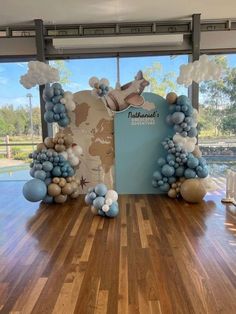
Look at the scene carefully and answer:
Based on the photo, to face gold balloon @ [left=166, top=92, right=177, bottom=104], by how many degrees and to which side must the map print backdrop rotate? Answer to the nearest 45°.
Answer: approximately 90° to its left

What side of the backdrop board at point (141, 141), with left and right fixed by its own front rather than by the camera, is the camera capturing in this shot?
front

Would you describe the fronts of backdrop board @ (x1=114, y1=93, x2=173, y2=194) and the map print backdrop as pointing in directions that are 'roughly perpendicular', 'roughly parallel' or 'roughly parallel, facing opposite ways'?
roughly parallel

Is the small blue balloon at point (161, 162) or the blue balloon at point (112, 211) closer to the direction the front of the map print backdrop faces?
the blue balloon

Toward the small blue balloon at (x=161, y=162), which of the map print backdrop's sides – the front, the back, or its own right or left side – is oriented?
left

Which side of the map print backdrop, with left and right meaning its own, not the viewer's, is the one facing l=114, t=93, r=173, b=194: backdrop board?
left

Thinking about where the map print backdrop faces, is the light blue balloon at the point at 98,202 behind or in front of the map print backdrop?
in front

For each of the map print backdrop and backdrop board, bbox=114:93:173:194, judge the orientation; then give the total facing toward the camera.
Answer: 2

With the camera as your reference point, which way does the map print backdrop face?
facing the viewer

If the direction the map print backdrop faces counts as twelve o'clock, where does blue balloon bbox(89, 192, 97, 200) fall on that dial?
The blue balloon is roughly at 12 o'clock from the map print backdrop.
